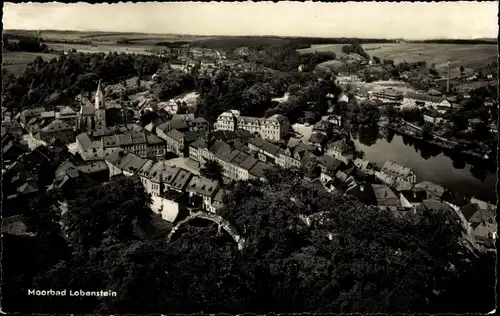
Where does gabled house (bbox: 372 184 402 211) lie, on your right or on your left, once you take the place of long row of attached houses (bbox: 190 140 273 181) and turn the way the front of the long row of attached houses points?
on your left

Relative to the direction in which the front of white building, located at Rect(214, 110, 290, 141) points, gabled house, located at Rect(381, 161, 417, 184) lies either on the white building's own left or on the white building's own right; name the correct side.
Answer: on the white building's own left

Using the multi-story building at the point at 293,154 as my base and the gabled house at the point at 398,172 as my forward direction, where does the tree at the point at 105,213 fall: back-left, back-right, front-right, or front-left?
back-right

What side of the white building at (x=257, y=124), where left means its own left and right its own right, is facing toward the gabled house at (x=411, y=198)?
left

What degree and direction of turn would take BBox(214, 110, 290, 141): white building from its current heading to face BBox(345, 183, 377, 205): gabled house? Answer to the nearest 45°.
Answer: approximately 90° to its left

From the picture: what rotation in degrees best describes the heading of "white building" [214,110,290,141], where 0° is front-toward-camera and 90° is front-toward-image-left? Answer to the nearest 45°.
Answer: approximately 45°

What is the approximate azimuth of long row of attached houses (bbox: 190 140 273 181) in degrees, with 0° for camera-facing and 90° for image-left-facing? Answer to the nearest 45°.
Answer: approximately 45°

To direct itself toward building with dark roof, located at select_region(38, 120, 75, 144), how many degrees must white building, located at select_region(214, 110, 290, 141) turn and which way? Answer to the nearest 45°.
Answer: approximately 45° to its right

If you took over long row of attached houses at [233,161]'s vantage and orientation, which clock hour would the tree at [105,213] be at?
The tree is roughly at 1 o'clock from the long row of attached houses.
